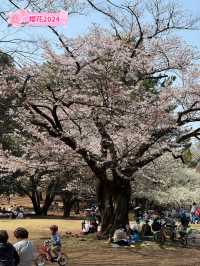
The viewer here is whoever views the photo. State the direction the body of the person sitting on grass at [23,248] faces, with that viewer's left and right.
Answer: facing away from the viewer and to the left of the viewer

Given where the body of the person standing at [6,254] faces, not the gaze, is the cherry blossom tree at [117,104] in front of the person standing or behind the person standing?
in front

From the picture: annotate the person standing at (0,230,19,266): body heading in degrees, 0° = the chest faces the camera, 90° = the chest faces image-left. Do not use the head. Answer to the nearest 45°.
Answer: approximately 180°

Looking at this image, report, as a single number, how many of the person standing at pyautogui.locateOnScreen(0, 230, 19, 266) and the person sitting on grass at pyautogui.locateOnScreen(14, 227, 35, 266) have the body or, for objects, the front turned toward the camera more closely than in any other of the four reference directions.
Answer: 0

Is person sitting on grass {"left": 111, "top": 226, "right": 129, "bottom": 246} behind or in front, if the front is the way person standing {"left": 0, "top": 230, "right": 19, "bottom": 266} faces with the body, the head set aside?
in front

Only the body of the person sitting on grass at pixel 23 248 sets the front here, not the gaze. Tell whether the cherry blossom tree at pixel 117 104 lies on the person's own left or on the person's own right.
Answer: on the person's own right

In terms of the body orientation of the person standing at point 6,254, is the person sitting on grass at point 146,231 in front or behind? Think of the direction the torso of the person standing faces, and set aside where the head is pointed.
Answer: in front
